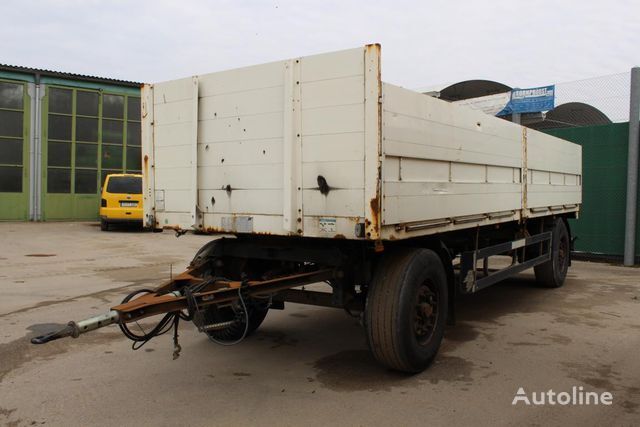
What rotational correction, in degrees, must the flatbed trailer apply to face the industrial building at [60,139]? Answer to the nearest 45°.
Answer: approximately 90° to its right

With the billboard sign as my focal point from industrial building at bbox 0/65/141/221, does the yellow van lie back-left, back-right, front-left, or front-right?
front-right

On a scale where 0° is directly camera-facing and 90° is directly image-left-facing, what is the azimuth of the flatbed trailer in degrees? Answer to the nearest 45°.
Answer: approximately 45°

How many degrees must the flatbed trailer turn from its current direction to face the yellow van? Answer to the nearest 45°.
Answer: approximately 90° to its right

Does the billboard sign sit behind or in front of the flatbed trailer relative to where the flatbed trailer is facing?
behind
